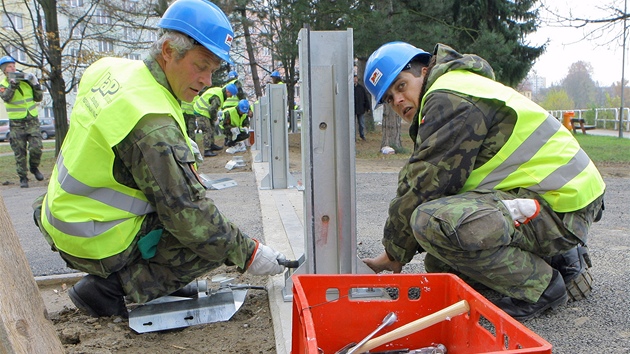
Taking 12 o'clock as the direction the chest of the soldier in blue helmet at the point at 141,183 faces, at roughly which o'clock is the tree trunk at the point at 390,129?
The tree trunk is roughly at 10 o'clock from the soldier in blue helmet.

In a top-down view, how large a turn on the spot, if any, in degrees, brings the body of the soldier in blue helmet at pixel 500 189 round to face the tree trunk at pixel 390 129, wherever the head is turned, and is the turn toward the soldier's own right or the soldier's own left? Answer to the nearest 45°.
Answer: approximately 90° to the soldier's own right

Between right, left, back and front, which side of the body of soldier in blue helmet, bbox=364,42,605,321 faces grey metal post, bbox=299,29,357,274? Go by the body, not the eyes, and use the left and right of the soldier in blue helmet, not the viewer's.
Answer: front

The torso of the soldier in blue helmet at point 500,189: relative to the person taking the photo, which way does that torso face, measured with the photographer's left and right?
facing to the left of the viewer

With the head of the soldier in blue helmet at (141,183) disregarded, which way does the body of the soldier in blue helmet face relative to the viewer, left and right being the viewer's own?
facing to the right of the viewer

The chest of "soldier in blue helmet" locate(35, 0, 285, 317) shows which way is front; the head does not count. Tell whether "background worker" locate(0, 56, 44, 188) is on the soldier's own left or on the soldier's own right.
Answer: on the soldier's own left

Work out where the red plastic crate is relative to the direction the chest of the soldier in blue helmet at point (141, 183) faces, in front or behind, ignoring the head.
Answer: in front

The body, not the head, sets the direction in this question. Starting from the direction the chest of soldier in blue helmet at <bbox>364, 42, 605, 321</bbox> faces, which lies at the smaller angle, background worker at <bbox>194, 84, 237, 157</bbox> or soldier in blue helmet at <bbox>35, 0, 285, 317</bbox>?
the soldier in blue helmet

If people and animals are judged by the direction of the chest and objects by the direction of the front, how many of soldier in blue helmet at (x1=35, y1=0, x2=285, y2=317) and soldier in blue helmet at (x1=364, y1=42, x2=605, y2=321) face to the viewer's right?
1

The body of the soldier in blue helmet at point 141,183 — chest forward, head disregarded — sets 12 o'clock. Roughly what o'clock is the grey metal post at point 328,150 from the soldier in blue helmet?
The grey metal post is roughly at 12 o'clock from the soldier in blue helmet.
